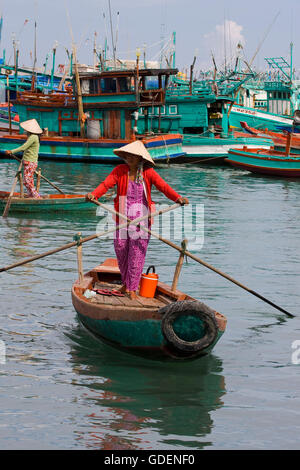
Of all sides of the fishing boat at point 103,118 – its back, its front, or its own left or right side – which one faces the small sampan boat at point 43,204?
right

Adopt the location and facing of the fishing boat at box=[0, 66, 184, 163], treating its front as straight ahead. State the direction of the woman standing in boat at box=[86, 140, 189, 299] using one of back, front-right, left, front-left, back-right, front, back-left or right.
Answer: right

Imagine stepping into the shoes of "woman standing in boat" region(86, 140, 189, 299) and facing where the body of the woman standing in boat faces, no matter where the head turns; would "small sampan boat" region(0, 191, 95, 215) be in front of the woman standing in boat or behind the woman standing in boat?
behind

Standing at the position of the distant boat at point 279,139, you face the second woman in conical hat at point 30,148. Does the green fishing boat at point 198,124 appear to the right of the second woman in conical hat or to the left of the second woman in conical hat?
right

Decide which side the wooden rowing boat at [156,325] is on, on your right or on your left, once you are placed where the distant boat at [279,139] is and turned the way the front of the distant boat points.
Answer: on your left

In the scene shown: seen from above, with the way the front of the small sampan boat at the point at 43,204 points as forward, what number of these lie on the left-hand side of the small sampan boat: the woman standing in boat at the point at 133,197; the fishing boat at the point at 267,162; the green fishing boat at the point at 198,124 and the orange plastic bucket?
2

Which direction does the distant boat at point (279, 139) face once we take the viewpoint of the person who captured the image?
facing to the left of the viewer
